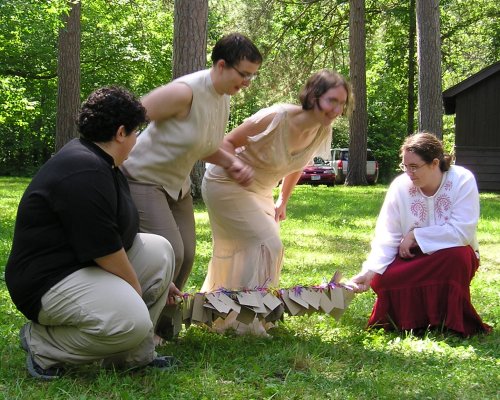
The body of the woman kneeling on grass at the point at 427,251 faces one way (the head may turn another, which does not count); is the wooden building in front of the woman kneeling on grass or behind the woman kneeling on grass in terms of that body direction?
behind

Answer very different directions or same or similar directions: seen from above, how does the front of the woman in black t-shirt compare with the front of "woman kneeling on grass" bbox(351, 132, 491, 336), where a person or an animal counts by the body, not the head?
very different directions

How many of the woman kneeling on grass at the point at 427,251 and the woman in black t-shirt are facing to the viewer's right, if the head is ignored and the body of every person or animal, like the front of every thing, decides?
1

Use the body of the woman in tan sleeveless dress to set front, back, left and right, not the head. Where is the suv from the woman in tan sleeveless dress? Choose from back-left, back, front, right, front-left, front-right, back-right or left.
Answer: back-left

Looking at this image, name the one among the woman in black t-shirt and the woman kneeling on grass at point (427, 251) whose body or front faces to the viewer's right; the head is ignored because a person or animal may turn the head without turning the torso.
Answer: the woman in black t-shirt

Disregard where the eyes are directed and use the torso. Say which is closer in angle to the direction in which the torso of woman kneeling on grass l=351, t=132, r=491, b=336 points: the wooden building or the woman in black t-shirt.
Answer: the woman in black t-shirt

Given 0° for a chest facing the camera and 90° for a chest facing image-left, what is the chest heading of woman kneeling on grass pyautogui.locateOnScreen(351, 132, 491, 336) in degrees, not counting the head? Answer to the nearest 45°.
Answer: approximately 45°

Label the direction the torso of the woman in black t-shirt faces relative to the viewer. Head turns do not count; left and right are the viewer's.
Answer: facing to the right of the viewer

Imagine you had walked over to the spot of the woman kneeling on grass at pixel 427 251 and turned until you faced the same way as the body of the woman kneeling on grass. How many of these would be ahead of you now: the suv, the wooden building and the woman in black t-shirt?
1

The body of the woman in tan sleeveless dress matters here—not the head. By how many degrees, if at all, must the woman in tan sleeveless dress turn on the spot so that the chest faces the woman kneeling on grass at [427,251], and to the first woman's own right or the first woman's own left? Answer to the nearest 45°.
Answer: approximately 45° to the first woman's own left

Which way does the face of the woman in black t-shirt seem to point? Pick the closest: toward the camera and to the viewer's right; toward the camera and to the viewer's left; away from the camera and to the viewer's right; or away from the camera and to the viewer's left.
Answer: away from the camera and to the viewer's right

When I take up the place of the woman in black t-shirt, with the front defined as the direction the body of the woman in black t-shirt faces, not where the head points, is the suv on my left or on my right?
on my left
